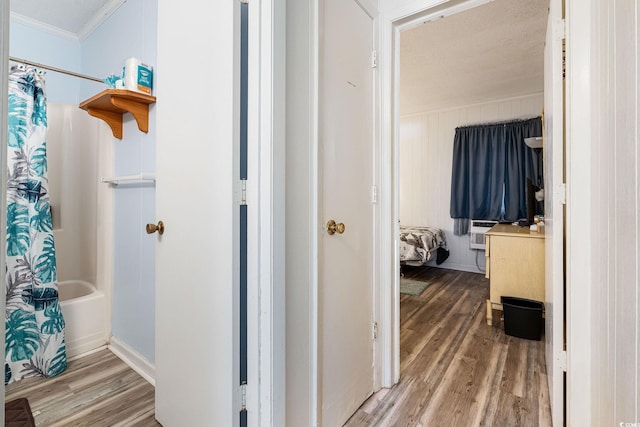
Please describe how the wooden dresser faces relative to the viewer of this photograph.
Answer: facing to the left of the viewer

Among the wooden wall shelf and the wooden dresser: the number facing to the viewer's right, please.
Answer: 0

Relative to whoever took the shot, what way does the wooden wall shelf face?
facing the viewer and to the left of the viewer

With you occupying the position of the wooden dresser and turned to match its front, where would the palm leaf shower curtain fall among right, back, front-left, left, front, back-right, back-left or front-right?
front-left

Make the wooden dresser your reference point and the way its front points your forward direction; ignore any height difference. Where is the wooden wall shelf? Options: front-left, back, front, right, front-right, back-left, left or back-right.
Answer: front-left

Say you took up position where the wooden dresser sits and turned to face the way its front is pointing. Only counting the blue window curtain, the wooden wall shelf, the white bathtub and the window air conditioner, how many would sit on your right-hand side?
2

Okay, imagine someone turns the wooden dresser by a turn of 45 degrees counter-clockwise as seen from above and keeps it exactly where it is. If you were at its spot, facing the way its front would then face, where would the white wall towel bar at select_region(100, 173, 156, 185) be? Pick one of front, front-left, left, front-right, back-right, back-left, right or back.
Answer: front

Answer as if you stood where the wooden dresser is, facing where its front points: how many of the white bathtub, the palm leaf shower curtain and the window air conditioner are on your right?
1

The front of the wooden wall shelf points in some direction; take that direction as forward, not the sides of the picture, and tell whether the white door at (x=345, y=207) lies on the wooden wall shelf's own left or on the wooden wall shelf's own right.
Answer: on the wooden wall shelf's own left

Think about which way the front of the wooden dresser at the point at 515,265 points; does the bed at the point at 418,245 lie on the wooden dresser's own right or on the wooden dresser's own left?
on the wooden dresser's own right
